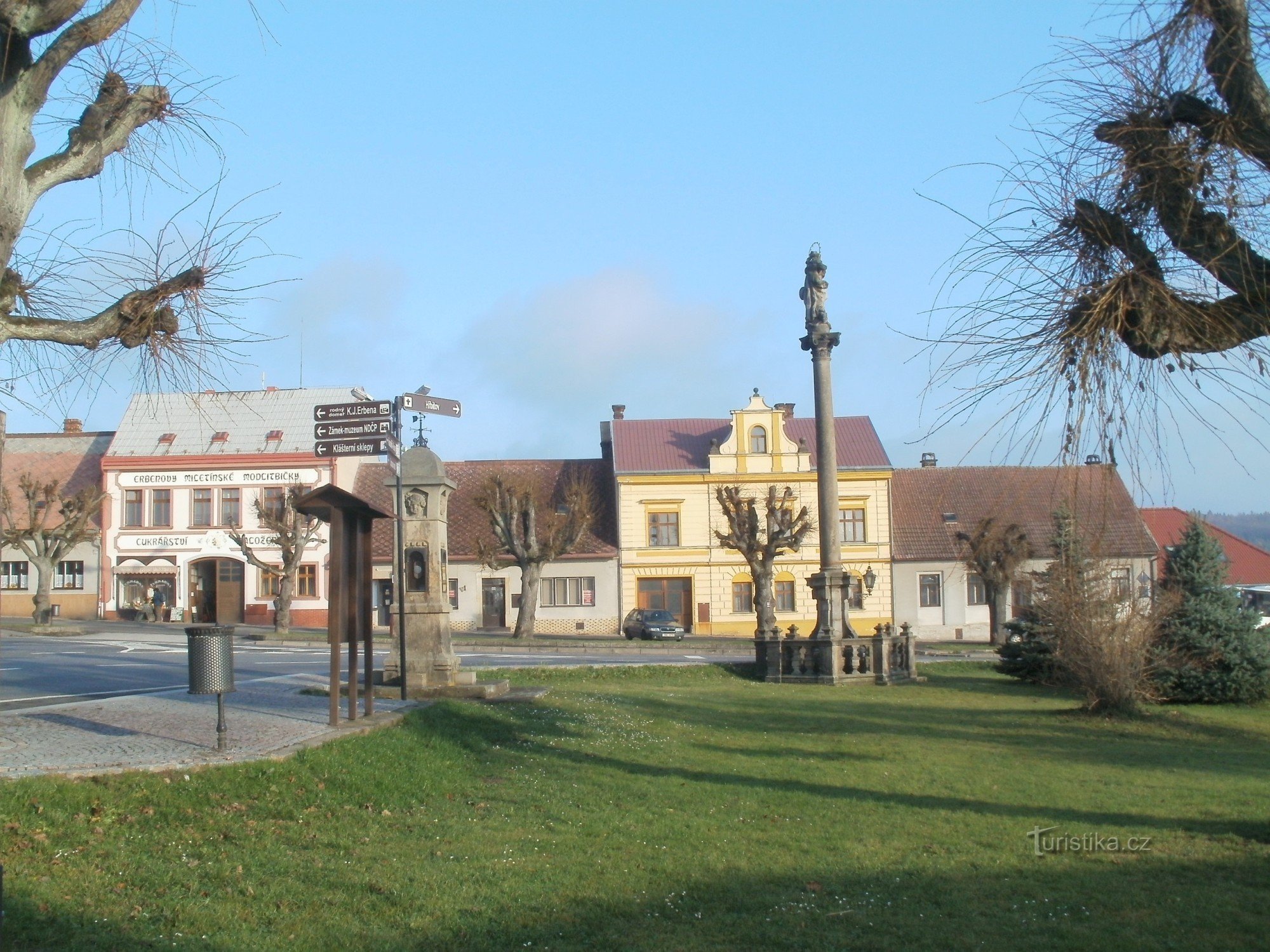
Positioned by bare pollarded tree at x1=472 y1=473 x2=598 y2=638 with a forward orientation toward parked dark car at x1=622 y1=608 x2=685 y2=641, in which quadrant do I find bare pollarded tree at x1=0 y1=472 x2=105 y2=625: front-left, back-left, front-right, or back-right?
back-left

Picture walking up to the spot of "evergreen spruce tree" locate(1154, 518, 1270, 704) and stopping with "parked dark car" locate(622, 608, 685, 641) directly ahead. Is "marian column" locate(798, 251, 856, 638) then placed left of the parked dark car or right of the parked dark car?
left

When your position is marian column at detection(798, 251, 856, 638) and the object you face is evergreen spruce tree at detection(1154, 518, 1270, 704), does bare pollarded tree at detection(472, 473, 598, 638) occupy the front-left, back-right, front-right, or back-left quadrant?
back-left
